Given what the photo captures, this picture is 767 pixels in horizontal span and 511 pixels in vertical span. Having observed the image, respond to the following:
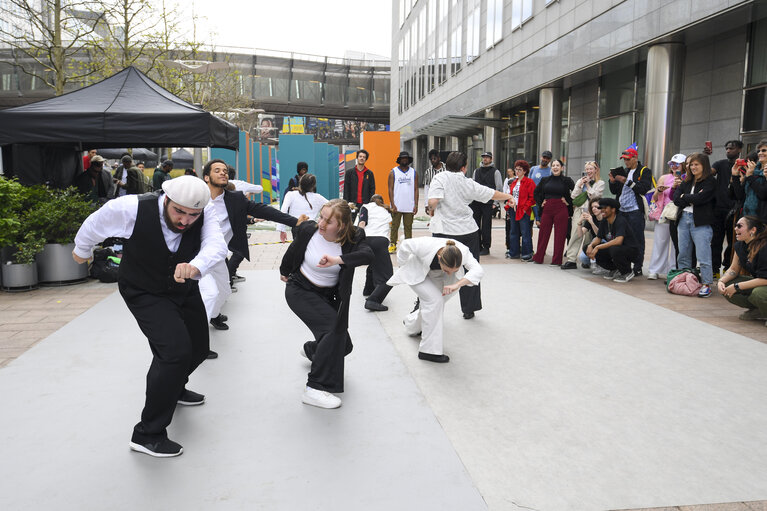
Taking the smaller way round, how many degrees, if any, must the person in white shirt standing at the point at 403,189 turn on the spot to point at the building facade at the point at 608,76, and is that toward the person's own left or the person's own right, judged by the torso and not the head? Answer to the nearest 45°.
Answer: approximately 135° to the person's own left

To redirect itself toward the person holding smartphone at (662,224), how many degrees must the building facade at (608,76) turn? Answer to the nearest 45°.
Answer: approximately 45° to its left
